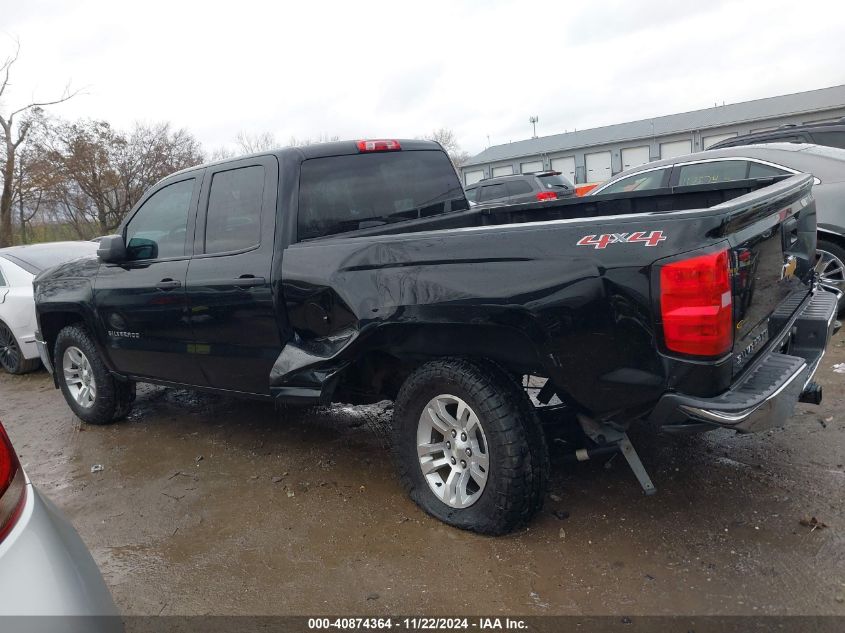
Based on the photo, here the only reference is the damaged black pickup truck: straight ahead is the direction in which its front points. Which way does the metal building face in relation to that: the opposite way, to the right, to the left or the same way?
to the left

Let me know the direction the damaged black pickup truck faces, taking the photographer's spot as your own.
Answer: facing away from the viewer and to the left of the viewer

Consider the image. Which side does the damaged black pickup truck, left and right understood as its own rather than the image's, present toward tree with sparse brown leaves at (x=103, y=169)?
front

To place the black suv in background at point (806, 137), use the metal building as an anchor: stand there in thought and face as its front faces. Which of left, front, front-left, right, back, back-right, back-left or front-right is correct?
front-left

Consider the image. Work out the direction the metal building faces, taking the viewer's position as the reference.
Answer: facing the viewer and to the left of the viewer

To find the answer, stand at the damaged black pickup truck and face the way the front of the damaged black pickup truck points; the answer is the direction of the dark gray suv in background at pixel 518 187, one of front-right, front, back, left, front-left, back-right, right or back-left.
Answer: front-right

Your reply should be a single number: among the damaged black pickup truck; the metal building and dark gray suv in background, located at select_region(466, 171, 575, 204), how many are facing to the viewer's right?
0

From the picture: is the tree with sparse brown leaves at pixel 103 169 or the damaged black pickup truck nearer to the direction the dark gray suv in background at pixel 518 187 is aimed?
the tree with sparse brown leaves

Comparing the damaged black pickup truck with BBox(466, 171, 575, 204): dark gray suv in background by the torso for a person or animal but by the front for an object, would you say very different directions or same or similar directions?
same or similar directions

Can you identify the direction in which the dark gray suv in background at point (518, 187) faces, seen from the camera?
facing away from the viewer and to the left of the viewer

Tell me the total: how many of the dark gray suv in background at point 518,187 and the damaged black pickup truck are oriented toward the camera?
0

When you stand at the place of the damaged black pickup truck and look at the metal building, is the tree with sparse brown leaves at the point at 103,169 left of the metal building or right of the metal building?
left
